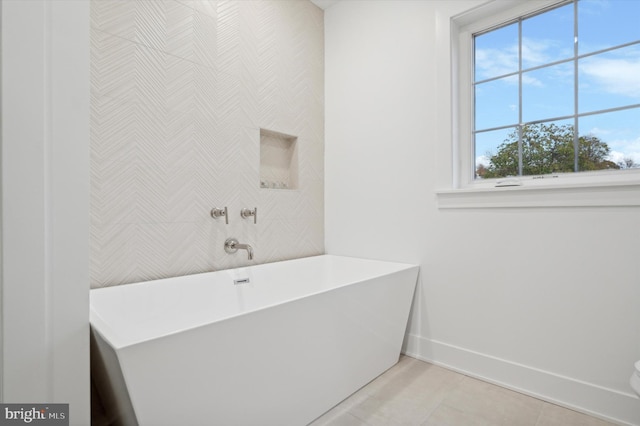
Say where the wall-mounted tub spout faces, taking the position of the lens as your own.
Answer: facing the viewer and to the right of the viewer

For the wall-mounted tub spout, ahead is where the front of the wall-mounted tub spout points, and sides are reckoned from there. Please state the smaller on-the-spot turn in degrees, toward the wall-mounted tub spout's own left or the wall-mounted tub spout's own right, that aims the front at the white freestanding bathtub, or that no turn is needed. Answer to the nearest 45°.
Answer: approximately 45° to the wall-mounted tub spout's own right

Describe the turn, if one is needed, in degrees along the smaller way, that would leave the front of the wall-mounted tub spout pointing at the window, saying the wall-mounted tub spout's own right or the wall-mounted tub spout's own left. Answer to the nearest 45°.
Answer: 0° — it already faces it

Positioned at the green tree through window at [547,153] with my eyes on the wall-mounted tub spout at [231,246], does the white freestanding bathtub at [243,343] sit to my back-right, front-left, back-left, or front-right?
front-left
